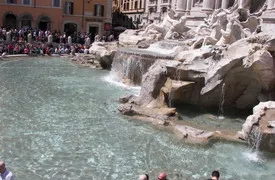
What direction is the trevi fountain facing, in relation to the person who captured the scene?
facing the viewer and to the left of the viewer
